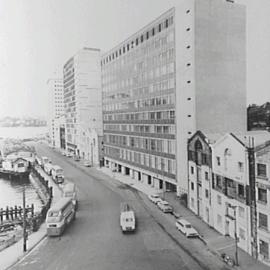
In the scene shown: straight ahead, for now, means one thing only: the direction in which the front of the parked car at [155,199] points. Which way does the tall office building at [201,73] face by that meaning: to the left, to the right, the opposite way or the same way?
to the right

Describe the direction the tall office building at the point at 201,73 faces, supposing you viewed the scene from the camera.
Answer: facing the viewer and to the left of the viewer

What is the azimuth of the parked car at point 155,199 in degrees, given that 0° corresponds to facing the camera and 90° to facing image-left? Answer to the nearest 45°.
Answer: approximately 315°

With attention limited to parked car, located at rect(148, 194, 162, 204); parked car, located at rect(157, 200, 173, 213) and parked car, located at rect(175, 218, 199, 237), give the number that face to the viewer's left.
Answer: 0

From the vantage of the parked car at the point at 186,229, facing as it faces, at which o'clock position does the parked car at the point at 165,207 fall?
the parked car at the point at 165,207 is roughly at 7 o'clock from the parked car at the point at 186,229.

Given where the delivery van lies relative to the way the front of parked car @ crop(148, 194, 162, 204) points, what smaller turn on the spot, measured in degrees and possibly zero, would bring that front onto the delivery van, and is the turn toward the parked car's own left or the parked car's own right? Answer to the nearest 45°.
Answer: approximately 45° to the parked car's own right

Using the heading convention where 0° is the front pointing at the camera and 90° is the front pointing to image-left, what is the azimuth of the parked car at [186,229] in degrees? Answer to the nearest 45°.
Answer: approximately 315°

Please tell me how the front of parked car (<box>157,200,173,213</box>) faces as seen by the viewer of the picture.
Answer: facing the viewer and to the right of the viewer

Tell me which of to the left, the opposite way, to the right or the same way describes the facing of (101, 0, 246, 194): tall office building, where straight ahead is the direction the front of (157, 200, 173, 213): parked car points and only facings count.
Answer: to the right

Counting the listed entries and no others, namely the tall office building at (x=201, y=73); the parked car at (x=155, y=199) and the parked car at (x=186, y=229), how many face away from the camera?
0

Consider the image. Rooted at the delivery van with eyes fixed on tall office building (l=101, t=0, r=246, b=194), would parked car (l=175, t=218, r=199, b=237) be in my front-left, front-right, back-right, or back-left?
front-right

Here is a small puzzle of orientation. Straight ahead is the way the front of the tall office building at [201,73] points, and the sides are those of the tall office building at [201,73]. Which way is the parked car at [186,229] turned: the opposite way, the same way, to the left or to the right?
to the left

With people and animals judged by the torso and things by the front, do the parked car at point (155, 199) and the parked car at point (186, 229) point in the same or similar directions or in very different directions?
same or similar directions

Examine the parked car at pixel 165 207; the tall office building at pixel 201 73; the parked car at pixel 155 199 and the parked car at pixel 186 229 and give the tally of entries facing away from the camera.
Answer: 0

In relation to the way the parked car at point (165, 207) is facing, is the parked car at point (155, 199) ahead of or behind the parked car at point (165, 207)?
behind
